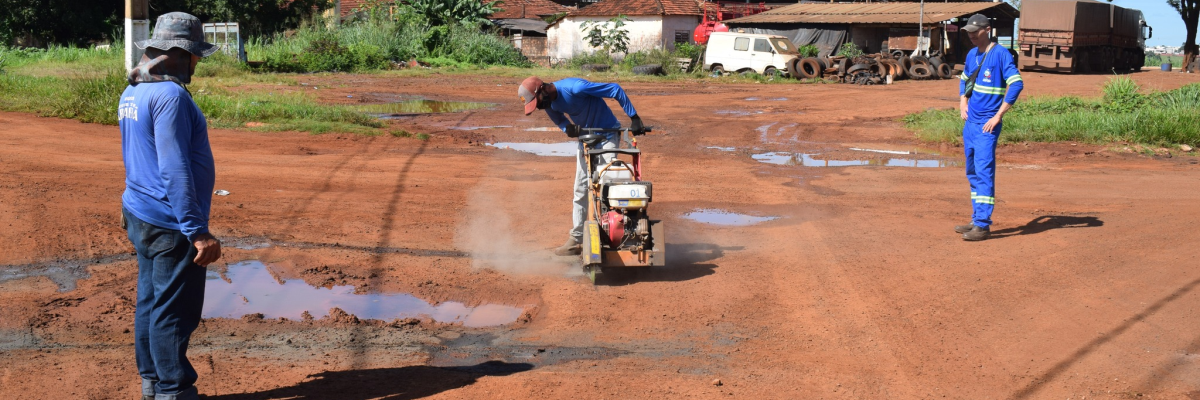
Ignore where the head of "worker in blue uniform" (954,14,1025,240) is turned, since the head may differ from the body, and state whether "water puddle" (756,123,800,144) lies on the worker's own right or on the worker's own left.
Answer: on the worker's own right

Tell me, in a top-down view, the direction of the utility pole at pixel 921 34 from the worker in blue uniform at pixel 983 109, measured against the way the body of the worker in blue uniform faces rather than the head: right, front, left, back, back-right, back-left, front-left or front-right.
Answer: back-right

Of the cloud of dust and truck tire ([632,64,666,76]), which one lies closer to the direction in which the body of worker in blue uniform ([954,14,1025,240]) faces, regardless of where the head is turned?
the cloud of dust

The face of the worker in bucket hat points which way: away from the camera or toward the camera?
away from the camera

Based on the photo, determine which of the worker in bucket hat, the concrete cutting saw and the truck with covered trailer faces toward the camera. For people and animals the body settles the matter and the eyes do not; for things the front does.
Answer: the concrete cutting saw

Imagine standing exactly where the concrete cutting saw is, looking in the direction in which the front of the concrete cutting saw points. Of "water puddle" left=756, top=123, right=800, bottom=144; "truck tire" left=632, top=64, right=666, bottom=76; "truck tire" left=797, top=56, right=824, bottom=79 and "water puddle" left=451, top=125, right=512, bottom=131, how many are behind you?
4

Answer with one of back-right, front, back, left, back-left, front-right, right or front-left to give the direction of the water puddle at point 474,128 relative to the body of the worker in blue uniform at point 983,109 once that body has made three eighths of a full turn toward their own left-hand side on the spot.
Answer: back-left

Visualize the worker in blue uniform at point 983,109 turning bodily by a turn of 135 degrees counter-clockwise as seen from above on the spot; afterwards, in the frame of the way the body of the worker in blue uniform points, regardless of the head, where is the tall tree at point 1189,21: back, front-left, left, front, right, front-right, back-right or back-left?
left

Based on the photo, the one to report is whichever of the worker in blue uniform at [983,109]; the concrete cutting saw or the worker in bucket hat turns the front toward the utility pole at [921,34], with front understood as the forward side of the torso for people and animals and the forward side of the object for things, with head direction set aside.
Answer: the worker in bucket hat

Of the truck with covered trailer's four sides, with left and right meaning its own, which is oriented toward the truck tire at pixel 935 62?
back

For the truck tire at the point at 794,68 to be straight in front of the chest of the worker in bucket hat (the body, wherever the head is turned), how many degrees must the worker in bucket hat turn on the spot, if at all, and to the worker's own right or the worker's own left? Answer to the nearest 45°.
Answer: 0° — they already face it

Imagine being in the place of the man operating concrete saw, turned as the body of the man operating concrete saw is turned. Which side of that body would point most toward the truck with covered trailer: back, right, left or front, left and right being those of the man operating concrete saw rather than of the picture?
back

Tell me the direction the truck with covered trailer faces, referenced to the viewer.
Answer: facing away from the viewer and to the right of the viewer

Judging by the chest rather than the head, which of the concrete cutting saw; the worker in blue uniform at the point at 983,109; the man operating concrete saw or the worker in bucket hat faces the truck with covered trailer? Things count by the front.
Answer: the worker in bucket hat

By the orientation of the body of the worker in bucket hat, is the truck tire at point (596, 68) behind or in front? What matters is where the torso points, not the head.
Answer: in front

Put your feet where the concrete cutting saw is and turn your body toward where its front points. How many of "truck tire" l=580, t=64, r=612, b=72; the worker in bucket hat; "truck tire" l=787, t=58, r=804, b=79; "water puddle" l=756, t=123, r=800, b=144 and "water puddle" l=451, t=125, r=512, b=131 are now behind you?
4

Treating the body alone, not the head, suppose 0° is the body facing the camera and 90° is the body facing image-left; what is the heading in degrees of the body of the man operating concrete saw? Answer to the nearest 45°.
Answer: approximately 45°

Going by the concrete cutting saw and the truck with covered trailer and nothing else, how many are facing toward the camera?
1

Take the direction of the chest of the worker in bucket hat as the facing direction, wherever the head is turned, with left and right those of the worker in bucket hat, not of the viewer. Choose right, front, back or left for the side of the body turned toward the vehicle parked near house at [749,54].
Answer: front

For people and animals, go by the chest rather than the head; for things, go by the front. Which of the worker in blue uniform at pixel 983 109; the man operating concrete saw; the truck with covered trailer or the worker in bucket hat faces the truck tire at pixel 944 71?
the worker in bucket hat
